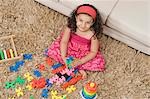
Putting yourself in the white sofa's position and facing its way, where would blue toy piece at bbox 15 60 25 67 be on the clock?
The blue toy piece is roughly at 1 o'clock from the white sofa.

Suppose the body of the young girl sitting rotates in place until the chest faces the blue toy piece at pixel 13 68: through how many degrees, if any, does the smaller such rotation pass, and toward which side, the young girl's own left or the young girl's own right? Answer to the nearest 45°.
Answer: approximately 90° to the young girl's own right

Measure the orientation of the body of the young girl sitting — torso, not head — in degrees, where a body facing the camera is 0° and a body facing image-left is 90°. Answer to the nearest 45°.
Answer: approximately 0°

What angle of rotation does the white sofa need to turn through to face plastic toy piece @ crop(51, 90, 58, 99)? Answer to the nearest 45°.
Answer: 0° — it already faces it

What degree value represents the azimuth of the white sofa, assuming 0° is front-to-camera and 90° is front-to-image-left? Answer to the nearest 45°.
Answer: approximately 45°
